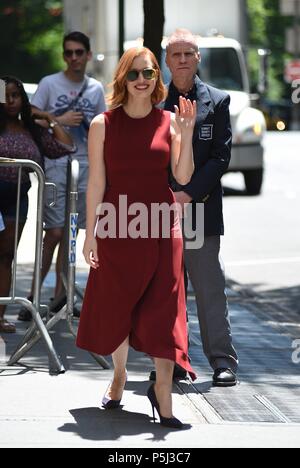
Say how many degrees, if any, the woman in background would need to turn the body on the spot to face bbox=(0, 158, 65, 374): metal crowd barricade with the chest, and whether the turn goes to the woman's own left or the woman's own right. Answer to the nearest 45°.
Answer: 0° — they already face it

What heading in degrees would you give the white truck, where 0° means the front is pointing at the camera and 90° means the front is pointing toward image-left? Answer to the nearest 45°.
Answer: approximately 315°

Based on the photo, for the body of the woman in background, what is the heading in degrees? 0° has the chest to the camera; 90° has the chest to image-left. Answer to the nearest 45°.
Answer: approximately 0°

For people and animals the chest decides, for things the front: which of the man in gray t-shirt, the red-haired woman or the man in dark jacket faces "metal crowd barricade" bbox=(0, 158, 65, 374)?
the man in gray t-shirt

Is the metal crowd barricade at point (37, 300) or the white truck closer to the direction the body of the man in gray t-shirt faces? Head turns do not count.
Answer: the metal crowd barricade

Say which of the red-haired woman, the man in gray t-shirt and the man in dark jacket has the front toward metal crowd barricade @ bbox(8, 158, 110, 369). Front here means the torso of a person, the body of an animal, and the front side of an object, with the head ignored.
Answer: the man in gray t-shirt
